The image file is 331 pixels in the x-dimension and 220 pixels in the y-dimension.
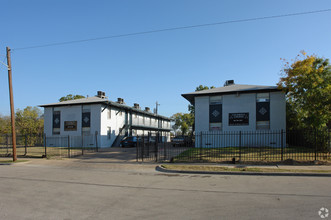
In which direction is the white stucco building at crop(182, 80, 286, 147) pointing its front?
toward the camera

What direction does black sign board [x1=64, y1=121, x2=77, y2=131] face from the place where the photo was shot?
facing the viewer

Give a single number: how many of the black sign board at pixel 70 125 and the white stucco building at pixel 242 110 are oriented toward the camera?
2

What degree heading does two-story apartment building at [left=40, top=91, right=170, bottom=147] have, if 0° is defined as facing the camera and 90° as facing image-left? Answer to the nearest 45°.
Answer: approximately 315°
